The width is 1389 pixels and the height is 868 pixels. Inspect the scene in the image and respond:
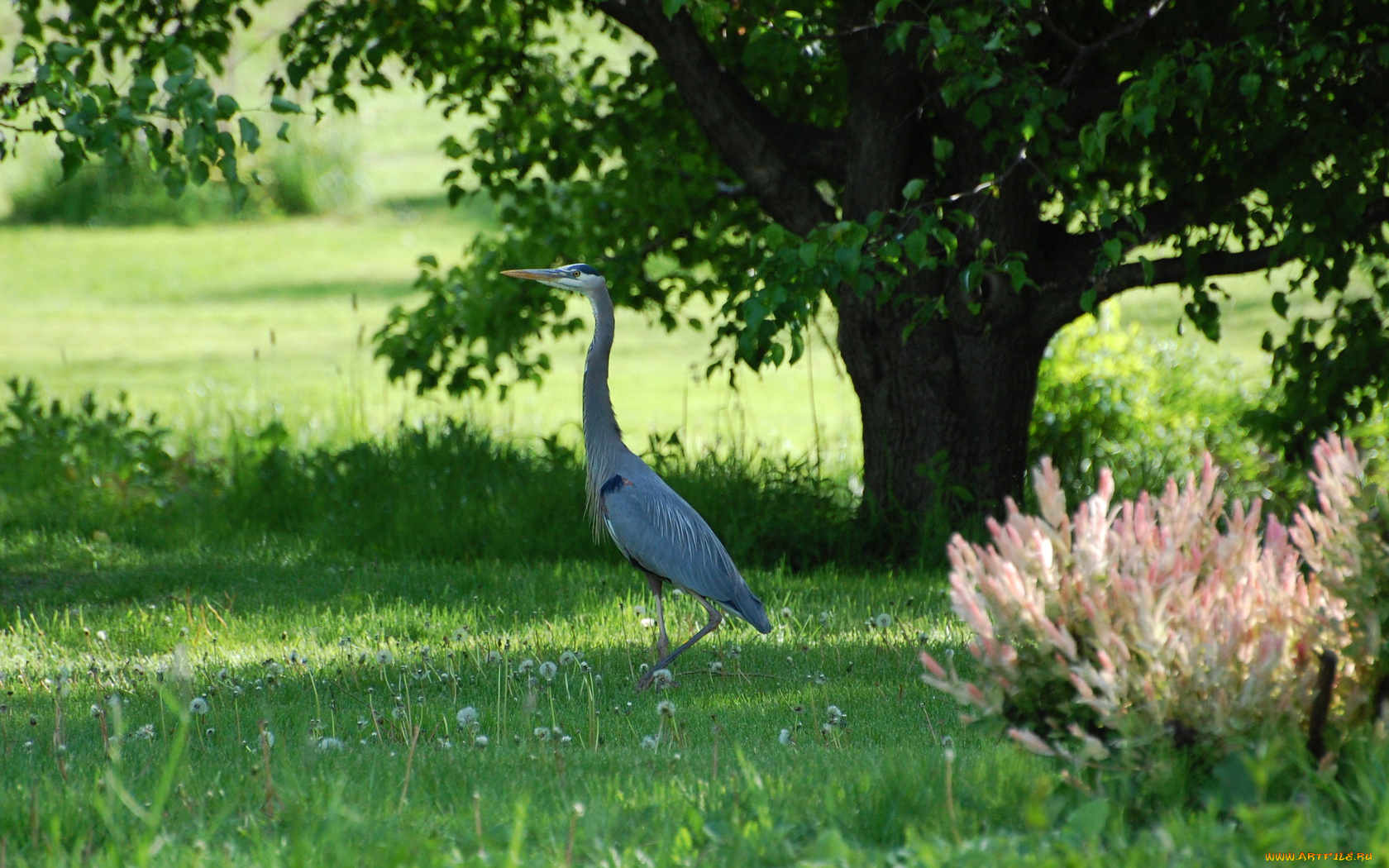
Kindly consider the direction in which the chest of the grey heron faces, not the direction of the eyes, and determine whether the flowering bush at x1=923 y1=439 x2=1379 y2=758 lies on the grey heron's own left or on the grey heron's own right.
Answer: on the grey heron's own left

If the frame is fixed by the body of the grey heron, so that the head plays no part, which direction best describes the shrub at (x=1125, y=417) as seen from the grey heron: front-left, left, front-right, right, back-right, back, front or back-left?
back-right

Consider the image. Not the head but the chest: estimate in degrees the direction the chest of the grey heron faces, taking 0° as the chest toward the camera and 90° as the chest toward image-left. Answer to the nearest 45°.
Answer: approximately 90°

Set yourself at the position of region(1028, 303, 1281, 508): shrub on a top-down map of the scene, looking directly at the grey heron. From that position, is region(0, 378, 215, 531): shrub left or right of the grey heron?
right

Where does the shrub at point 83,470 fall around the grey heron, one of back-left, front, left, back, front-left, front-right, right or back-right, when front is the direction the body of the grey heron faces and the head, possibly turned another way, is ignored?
front-right
